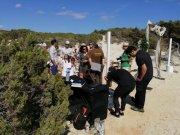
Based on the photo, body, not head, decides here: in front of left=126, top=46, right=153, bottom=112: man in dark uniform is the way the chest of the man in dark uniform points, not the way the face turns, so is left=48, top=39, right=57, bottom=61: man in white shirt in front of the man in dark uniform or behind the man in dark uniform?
in front

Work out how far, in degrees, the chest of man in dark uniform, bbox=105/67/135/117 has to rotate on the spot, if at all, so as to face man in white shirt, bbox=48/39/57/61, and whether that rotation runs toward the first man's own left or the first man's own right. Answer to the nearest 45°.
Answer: approximately 45° to the first man's own right

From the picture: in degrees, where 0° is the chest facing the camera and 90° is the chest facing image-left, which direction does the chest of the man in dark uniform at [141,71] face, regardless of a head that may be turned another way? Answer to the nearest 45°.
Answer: approximately 90°

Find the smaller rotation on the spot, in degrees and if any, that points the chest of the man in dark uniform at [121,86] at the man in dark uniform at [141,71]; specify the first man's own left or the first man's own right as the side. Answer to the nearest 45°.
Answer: approximately 135° to the first man's own right

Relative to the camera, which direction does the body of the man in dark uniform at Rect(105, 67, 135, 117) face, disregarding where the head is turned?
to the viewer's left
